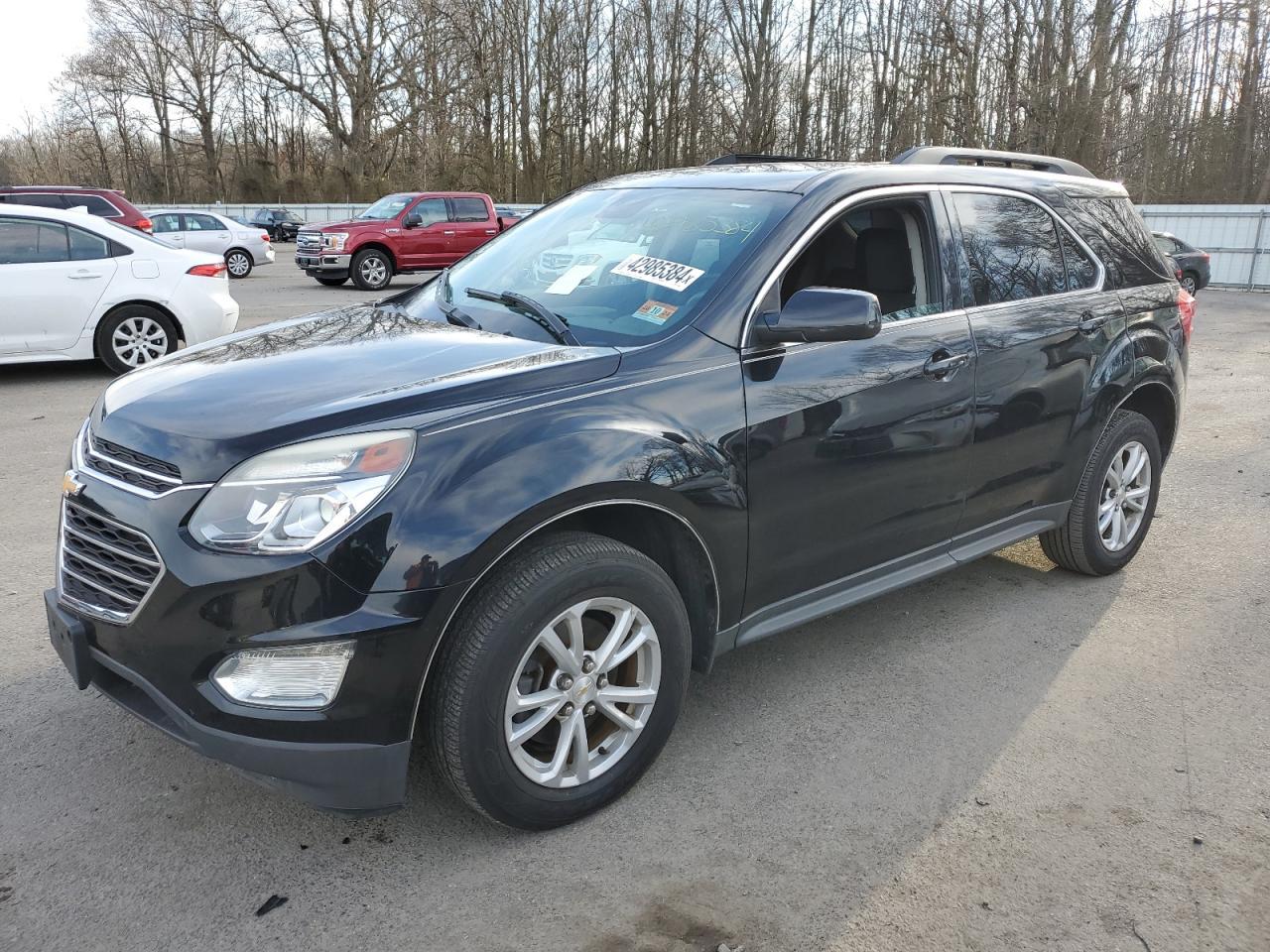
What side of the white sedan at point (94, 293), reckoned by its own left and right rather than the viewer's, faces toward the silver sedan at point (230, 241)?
right

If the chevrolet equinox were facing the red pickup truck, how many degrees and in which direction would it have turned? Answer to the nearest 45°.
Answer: approximately 135° to its right

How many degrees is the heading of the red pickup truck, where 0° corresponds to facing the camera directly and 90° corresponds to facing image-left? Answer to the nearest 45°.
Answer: approximately 45°

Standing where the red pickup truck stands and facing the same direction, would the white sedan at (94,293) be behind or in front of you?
in front

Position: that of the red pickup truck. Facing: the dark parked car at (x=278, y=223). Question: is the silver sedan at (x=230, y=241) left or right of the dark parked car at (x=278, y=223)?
left

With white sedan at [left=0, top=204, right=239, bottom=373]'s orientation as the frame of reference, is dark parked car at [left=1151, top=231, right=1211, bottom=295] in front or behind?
behind

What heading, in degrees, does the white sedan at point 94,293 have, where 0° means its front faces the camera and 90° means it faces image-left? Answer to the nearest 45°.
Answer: approximately 90°

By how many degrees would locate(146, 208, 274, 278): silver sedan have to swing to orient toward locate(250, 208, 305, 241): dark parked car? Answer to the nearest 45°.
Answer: approximately 90° to its right

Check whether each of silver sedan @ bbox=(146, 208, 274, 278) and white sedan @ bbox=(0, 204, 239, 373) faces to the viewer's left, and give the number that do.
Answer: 2

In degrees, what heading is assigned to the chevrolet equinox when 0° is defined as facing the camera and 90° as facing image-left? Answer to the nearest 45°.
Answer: approximately 45°

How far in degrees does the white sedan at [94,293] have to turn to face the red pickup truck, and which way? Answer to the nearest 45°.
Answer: approximately 135° to its right
